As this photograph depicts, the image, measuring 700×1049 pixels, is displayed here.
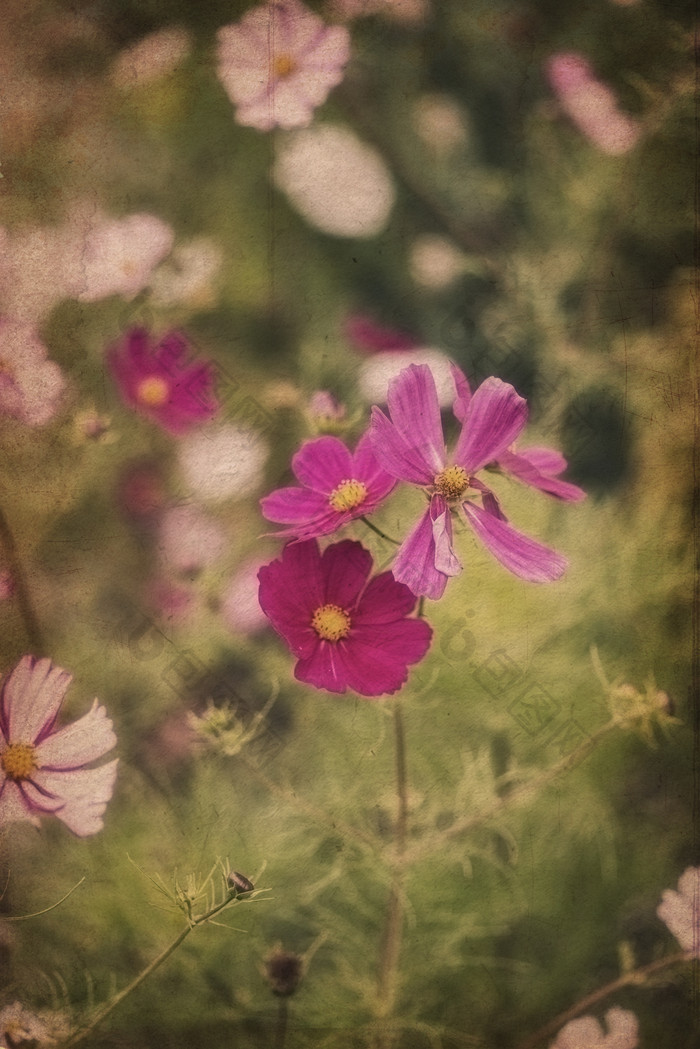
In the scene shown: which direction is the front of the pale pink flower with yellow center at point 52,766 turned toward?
toward the camera
